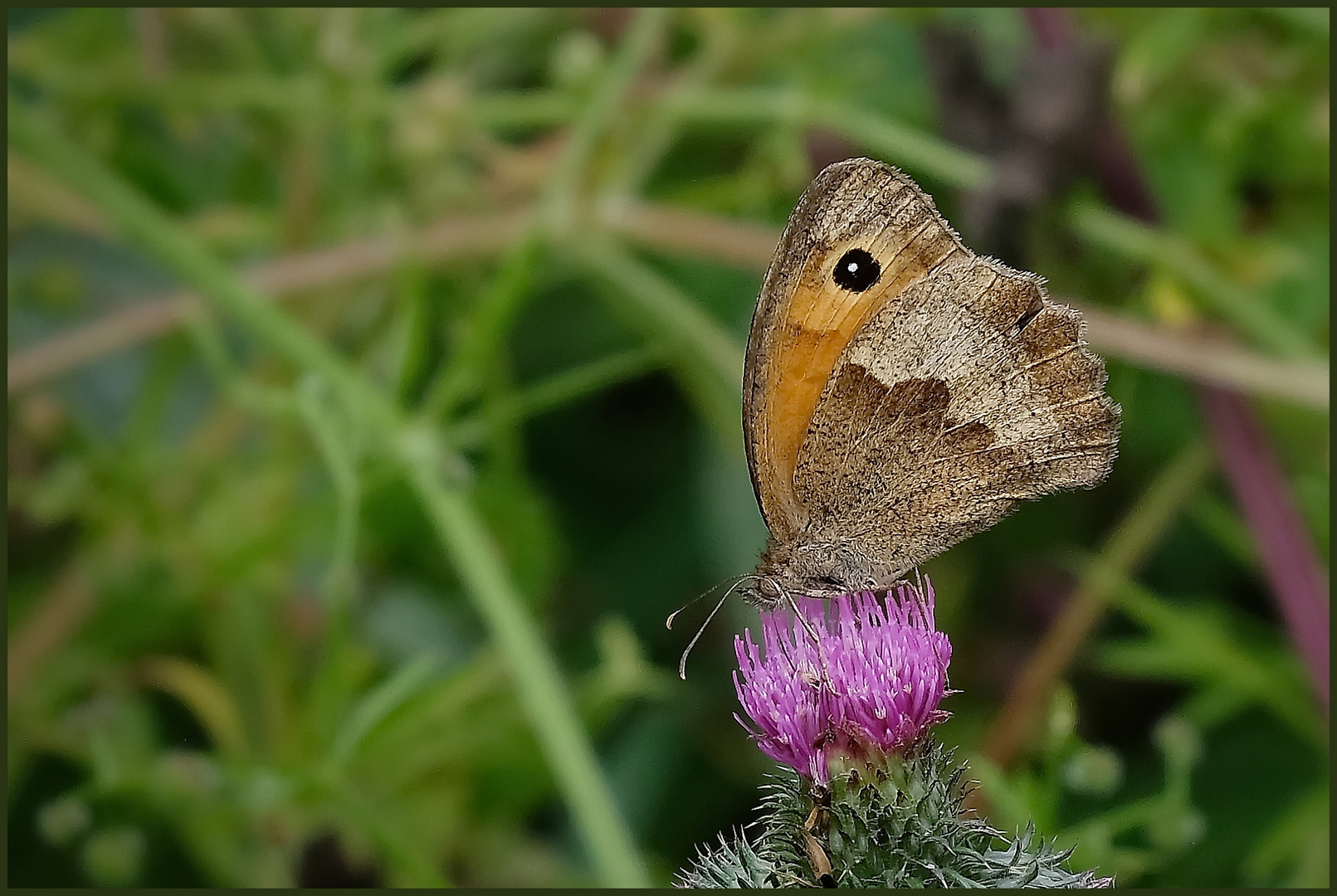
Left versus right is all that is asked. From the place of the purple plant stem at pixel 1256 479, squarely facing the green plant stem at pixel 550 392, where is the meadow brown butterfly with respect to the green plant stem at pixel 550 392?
left

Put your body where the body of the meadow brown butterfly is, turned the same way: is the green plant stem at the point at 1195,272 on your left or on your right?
on your right

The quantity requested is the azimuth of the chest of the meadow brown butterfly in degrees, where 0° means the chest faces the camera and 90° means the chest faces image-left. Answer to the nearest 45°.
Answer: approximately 90°

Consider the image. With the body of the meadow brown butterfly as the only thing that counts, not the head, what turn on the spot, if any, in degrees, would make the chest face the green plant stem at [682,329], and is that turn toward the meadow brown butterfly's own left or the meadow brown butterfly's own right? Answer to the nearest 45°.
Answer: approximately 90° to the meadow brown butterfly's own right

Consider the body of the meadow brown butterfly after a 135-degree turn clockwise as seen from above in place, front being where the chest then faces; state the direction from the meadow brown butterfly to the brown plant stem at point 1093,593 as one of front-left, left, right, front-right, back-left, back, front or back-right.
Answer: front-left
